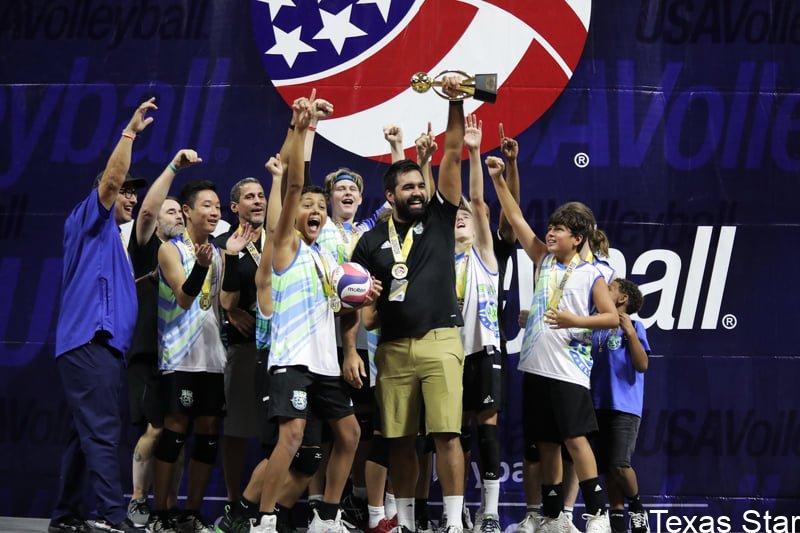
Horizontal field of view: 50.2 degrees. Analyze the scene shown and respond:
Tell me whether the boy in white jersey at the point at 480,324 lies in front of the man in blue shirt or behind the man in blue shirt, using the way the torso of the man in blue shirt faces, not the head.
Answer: in front

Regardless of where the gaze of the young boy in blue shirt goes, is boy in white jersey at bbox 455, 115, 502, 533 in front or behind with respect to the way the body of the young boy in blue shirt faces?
in front

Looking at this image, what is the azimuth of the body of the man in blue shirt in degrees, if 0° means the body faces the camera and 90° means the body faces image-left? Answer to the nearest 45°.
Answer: approximately 270°

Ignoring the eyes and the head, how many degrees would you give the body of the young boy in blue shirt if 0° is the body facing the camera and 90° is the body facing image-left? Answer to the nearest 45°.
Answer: approximately 45°

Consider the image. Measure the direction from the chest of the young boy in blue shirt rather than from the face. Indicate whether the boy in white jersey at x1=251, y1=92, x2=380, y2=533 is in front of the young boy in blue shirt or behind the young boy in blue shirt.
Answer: in front

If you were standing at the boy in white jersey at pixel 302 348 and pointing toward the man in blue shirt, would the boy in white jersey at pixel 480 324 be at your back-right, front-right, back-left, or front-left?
back-right

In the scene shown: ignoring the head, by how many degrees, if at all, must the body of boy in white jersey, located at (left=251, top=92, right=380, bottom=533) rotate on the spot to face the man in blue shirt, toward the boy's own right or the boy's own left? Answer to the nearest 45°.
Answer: approximately 135° to the boy's own right

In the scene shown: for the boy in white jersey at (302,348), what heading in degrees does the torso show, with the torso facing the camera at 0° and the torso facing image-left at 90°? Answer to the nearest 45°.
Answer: approximately 315°

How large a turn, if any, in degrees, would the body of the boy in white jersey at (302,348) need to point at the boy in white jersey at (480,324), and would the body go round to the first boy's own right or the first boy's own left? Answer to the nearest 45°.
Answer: approximately 90° to the first boy's own left

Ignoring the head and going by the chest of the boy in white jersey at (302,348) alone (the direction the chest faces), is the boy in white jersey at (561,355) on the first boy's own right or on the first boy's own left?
on the first boy's own left

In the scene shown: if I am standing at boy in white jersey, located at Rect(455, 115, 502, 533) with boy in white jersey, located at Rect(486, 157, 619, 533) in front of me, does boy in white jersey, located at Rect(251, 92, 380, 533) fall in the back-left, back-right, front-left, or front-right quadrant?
back-right

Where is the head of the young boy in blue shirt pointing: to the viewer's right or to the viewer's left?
to the viewer's left
